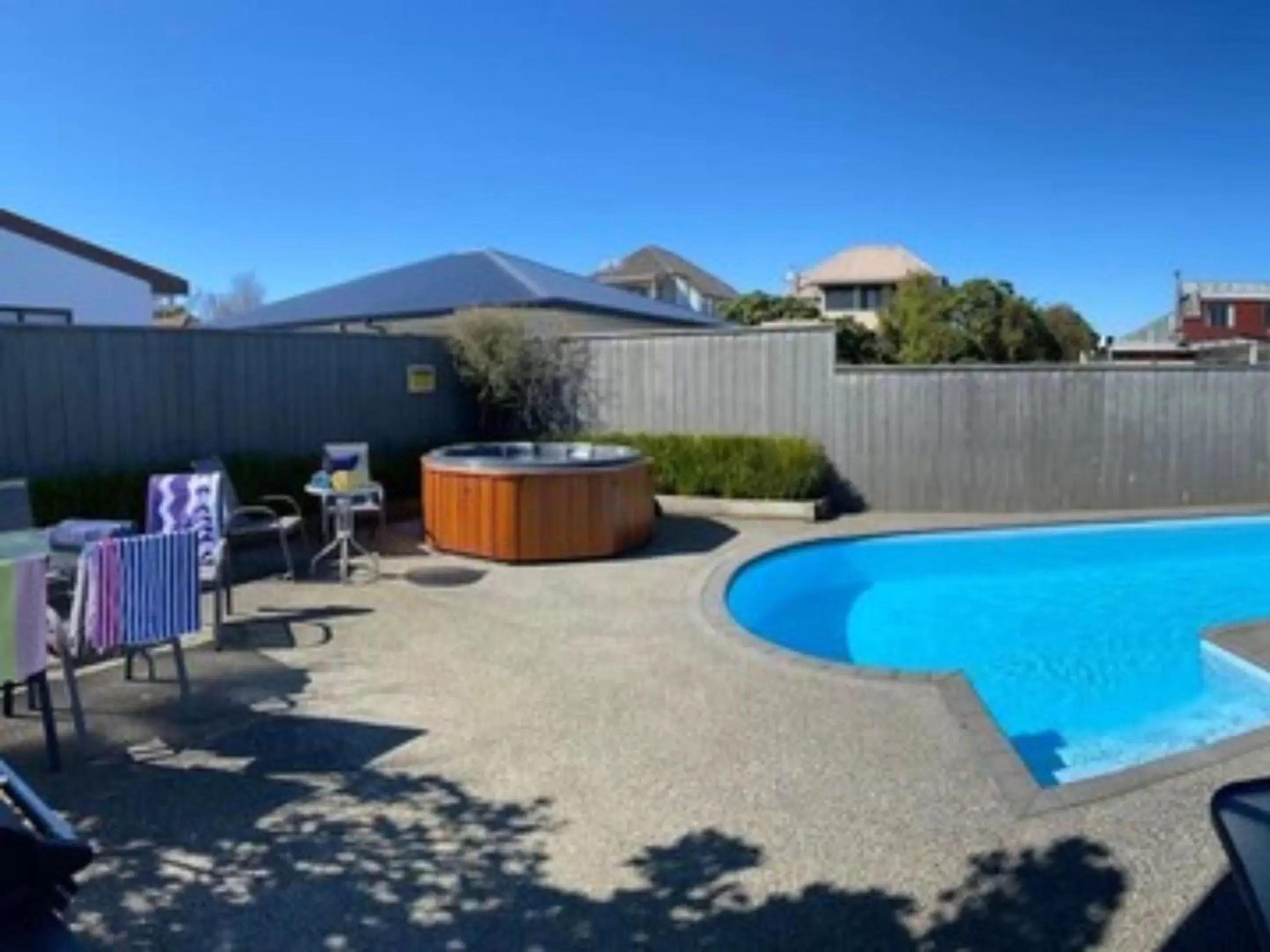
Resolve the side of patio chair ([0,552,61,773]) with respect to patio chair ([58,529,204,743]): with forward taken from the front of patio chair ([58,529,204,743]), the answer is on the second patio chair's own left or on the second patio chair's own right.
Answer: on the second patio chair's own left

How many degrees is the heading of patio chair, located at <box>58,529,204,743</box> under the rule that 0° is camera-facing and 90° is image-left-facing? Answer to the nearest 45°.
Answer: approximately 135°

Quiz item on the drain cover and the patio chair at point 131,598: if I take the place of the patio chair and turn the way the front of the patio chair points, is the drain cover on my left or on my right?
on my right

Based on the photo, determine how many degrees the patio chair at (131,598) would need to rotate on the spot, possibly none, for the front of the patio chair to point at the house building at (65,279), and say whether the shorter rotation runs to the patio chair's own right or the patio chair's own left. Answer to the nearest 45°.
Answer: approximately 45° to the patio chair's own right

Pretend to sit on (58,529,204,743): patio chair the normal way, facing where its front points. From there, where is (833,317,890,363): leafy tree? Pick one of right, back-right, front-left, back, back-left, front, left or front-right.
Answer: right

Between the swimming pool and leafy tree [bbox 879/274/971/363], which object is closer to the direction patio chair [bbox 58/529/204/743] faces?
the leafy tree

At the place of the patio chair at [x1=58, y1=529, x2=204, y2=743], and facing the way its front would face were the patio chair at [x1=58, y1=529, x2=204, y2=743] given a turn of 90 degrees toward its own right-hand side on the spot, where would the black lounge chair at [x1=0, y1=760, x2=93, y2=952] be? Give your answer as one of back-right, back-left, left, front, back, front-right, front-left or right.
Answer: back-right
